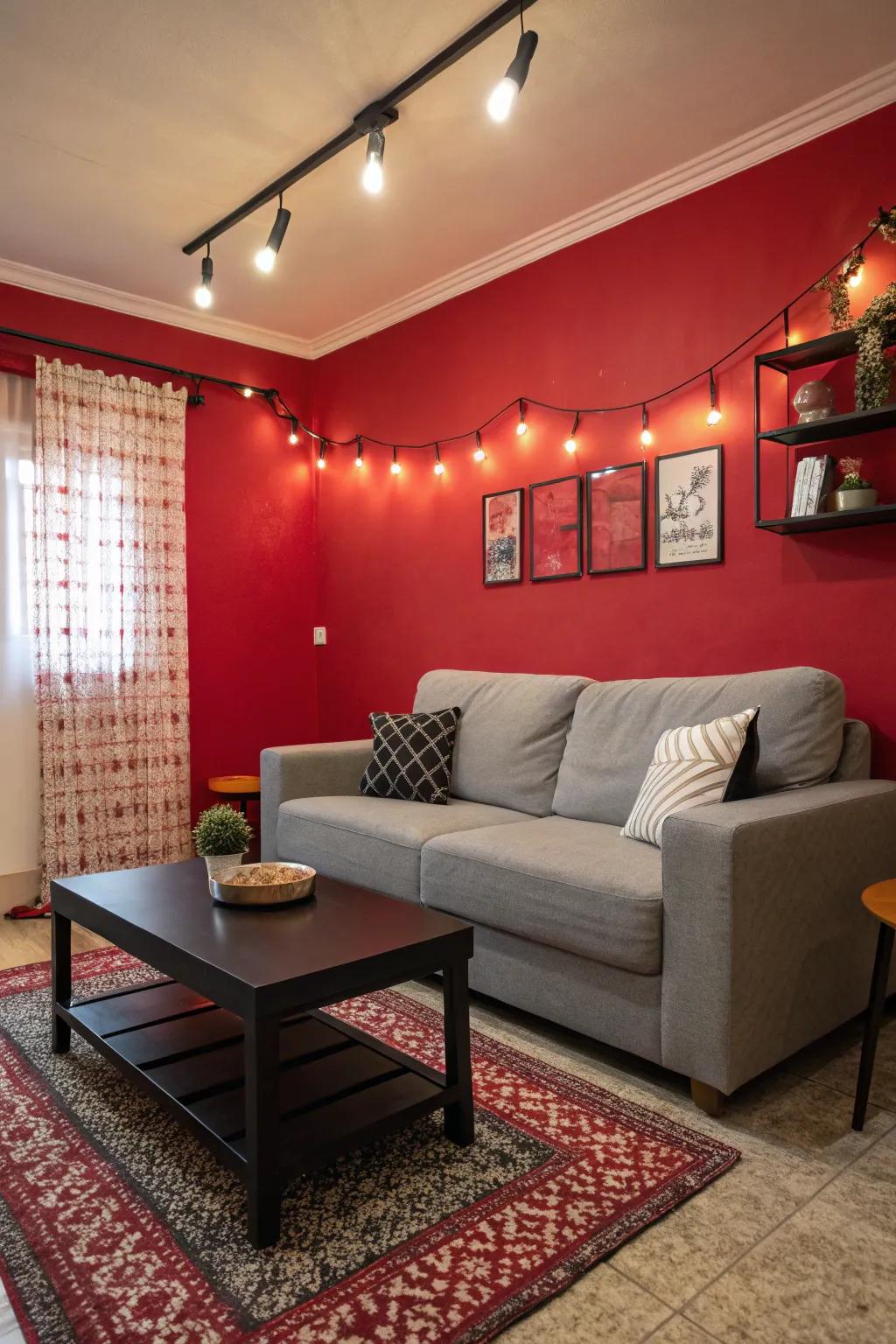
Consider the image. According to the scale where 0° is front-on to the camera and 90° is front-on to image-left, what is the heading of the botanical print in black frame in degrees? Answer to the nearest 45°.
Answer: approximately 45°

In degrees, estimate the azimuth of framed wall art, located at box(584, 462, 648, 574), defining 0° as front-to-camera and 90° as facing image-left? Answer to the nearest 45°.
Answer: approximately 45°

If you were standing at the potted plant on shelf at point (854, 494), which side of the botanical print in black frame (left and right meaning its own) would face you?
left

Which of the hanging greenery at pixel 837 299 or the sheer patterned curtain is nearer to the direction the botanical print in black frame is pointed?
the sheer patterned curtain

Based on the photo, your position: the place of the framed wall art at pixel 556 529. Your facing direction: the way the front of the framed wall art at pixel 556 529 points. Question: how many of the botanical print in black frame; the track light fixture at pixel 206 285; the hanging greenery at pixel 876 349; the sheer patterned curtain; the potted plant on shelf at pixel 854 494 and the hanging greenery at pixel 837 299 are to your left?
4

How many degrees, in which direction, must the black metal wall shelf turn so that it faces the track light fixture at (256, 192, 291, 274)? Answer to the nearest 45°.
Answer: approximately 45° to its right

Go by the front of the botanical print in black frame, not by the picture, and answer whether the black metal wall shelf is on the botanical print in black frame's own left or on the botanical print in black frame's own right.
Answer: on the botanical print in black frame's own left
